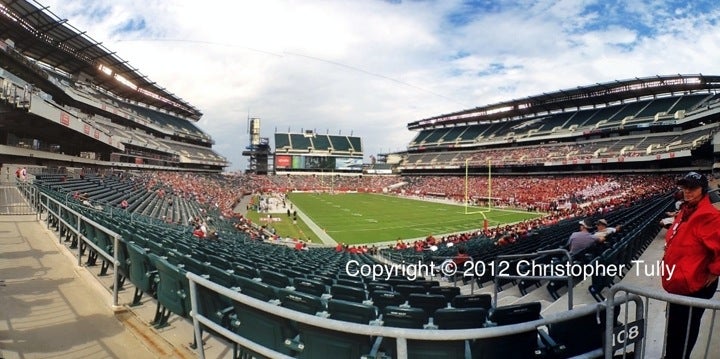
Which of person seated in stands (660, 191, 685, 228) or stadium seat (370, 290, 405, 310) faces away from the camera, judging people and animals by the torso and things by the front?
the stadium seat

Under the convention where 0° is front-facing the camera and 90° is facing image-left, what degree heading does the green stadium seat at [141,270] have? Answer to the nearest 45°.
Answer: approximately 225°

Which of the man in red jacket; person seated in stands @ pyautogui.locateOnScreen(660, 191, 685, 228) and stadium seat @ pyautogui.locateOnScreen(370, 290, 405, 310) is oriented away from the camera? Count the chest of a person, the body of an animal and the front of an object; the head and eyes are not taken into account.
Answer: the stadium seat

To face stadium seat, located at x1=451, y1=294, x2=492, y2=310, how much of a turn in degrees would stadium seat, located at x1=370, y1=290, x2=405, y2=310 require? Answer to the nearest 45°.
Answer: approximately 90° to its right

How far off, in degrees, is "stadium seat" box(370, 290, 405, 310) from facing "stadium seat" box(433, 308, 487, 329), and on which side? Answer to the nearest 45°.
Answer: approximately 135° to its right

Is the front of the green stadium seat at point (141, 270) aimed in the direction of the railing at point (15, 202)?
no

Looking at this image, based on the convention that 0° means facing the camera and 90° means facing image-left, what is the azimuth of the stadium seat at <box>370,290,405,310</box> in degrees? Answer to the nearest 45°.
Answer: approximately 180°

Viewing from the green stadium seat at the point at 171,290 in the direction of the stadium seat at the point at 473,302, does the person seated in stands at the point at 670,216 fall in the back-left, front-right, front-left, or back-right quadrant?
front-left

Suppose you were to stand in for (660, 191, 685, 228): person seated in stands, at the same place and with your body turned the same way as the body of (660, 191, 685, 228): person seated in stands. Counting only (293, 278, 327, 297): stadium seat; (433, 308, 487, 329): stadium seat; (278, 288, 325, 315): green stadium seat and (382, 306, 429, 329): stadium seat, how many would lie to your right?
0

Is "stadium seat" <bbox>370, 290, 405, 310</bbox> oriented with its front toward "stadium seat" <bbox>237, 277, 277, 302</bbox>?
no

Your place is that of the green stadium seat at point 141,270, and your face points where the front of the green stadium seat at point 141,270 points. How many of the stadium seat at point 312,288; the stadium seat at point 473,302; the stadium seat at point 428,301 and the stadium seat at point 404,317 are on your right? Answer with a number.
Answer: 4

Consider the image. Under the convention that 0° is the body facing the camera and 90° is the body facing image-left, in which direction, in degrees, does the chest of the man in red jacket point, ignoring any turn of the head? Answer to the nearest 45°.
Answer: approximately 45°

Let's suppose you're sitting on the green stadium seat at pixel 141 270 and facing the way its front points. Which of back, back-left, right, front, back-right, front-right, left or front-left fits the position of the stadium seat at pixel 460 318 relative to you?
right

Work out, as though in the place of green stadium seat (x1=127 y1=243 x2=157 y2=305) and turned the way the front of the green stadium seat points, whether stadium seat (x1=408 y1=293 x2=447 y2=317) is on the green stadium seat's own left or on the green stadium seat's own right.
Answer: on the green stadium seat's own right

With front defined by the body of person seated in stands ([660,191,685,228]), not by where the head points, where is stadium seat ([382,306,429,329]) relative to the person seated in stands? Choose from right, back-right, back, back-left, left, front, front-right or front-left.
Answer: left

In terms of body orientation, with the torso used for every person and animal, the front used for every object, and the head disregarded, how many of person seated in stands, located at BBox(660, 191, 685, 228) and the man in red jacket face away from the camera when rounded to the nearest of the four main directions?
0

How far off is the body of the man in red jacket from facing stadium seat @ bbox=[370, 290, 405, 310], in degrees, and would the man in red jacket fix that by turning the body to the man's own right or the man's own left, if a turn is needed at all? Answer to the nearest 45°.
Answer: approximately 45° to the man's own right

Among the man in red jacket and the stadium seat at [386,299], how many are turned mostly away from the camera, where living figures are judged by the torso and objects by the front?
1

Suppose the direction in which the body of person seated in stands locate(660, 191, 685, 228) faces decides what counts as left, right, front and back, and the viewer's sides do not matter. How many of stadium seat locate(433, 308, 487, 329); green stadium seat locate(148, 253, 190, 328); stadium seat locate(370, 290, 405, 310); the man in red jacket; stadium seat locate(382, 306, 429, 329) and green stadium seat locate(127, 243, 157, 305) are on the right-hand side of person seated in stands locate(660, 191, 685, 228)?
0

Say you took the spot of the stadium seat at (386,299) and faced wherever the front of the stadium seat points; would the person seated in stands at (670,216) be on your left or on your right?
on your right
